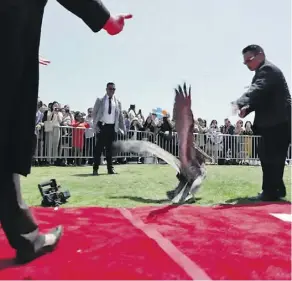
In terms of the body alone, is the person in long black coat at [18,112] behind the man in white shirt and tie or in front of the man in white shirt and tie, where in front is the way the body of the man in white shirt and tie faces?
in front

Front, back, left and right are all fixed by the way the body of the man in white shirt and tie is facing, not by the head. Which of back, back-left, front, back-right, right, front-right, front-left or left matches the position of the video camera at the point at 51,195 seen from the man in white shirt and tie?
front

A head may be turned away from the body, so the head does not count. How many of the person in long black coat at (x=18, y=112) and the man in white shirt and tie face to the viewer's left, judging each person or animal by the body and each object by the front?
0

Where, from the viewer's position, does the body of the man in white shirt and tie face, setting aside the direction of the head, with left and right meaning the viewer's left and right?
facing the viewer

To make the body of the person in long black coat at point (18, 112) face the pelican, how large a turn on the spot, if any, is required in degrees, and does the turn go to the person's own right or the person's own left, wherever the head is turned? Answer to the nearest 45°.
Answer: approximately 45° to the person's own left

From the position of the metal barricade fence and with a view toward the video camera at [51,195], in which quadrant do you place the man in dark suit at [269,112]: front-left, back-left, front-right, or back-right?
front-left

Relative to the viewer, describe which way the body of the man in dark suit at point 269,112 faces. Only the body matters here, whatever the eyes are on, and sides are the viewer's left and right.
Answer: facing to the left of the viewer

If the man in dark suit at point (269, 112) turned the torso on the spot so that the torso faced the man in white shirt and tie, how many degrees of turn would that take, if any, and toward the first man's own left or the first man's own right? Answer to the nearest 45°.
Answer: approximately 45° to the first man's own right

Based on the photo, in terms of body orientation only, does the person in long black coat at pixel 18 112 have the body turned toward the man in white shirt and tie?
no

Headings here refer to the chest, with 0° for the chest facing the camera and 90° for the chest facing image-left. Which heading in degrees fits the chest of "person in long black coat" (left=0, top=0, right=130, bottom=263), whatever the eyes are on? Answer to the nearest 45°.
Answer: approximately 270°

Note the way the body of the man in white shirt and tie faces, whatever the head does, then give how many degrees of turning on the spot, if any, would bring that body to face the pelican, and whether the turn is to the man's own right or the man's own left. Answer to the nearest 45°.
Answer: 0° — they already face it

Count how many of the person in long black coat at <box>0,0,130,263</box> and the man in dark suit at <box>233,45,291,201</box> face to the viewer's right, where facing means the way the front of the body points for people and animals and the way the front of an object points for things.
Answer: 1

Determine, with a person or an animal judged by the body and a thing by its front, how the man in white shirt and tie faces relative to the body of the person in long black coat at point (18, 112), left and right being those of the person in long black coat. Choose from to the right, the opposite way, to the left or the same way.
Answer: to the right

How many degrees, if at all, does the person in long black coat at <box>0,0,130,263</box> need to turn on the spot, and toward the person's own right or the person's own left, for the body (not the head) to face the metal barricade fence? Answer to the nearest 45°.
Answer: approximately 90° to the person's own left

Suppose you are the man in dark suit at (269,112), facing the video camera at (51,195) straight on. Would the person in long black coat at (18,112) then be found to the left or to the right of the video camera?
left
